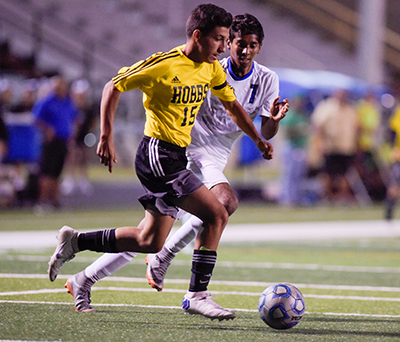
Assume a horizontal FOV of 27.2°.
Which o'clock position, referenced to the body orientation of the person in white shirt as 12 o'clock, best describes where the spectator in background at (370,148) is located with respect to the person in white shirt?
The spectator in background is roughly at 8 o'clock from the person in white shirt.

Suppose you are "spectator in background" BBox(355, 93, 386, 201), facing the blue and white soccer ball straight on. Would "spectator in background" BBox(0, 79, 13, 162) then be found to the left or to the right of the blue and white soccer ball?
right

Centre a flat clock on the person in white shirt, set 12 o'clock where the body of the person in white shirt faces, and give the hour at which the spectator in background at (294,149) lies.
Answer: The spectator in background is roughly at 8 o'clock from the person in white shirt.

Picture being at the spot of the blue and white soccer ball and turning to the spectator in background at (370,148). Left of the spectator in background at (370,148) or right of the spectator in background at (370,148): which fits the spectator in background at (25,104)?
left
